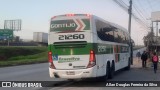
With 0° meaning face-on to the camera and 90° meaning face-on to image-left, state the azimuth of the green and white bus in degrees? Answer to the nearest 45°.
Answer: approximately 225°
